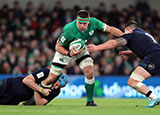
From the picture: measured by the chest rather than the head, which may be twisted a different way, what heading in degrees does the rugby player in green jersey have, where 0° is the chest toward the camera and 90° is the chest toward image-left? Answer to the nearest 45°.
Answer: approximately 315°
